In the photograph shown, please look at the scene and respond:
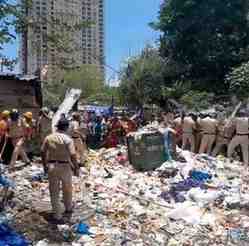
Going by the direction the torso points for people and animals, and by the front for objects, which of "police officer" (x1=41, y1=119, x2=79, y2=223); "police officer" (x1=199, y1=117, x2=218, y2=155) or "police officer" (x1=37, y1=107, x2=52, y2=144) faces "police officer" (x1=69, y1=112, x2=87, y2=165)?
"police officer" (x1=41, y1=119, x2=79, y2=223)

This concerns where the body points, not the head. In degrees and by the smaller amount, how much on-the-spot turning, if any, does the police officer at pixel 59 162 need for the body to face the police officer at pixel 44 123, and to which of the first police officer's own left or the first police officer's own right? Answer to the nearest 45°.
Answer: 0° — they already face them

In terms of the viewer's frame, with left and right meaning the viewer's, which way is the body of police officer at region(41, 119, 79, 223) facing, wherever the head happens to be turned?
facing away from the viewer

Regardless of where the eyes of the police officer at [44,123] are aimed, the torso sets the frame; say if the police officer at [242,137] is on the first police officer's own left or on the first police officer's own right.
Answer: on the first police officer's own right

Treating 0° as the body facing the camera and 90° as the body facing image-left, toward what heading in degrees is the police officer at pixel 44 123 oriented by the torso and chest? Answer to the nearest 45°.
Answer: approximately 180°

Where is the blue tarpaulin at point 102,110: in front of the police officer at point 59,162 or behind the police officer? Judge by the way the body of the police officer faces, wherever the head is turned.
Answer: in front
